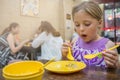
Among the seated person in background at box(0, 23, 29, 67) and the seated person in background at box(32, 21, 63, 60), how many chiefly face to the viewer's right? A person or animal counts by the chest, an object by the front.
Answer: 1

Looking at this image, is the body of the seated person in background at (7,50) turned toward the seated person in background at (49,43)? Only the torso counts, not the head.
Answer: yes

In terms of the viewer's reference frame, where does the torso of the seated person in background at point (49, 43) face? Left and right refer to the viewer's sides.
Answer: facing away from the viewer and to the left of the viewer

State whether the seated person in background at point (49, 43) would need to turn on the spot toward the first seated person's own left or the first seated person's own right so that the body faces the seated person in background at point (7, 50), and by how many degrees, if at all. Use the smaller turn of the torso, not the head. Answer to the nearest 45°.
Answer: approximately 45° to the first seated person's own left

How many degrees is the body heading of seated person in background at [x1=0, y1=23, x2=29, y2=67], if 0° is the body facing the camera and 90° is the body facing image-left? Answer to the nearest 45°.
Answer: approximately 270°

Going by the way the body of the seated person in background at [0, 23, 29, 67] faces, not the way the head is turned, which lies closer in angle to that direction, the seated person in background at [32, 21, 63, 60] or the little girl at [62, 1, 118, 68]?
the seated person in background
